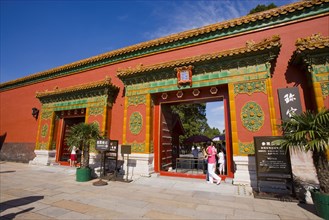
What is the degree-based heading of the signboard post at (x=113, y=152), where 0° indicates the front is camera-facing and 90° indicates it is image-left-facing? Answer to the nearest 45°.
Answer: approximately 45°

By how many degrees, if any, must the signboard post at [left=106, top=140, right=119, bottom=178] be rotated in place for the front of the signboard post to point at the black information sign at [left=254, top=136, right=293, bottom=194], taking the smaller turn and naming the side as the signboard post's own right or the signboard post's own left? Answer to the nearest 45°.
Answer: approximately 90° to the signboard post's own left

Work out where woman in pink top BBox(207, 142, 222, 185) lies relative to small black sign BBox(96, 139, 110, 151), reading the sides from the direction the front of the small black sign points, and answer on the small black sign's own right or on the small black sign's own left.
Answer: on the small black sign's own left

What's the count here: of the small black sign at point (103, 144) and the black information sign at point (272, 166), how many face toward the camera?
2

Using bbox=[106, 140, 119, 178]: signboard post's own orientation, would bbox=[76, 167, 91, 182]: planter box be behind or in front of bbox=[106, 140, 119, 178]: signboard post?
in front

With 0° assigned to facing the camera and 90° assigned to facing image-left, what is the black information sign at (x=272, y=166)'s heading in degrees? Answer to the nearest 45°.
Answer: approximately 0°

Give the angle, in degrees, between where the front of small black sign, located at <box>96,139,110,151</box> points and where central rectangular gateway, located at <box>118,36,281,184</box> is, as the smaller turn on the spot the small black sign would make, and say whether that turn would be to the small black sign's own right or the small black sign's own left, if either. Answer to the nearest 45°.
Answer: approximately 90° to the small black sign's own left

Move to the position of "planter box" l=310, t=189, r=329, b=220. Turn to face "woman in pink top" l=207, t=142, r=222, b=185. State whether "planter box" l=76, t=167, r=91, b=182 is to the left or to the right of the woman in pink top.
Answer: left

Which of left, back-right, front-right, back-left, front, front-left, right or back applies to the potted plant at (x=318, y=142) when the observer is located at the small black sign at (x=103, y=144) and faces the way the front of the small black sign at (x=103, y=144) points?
front-left
